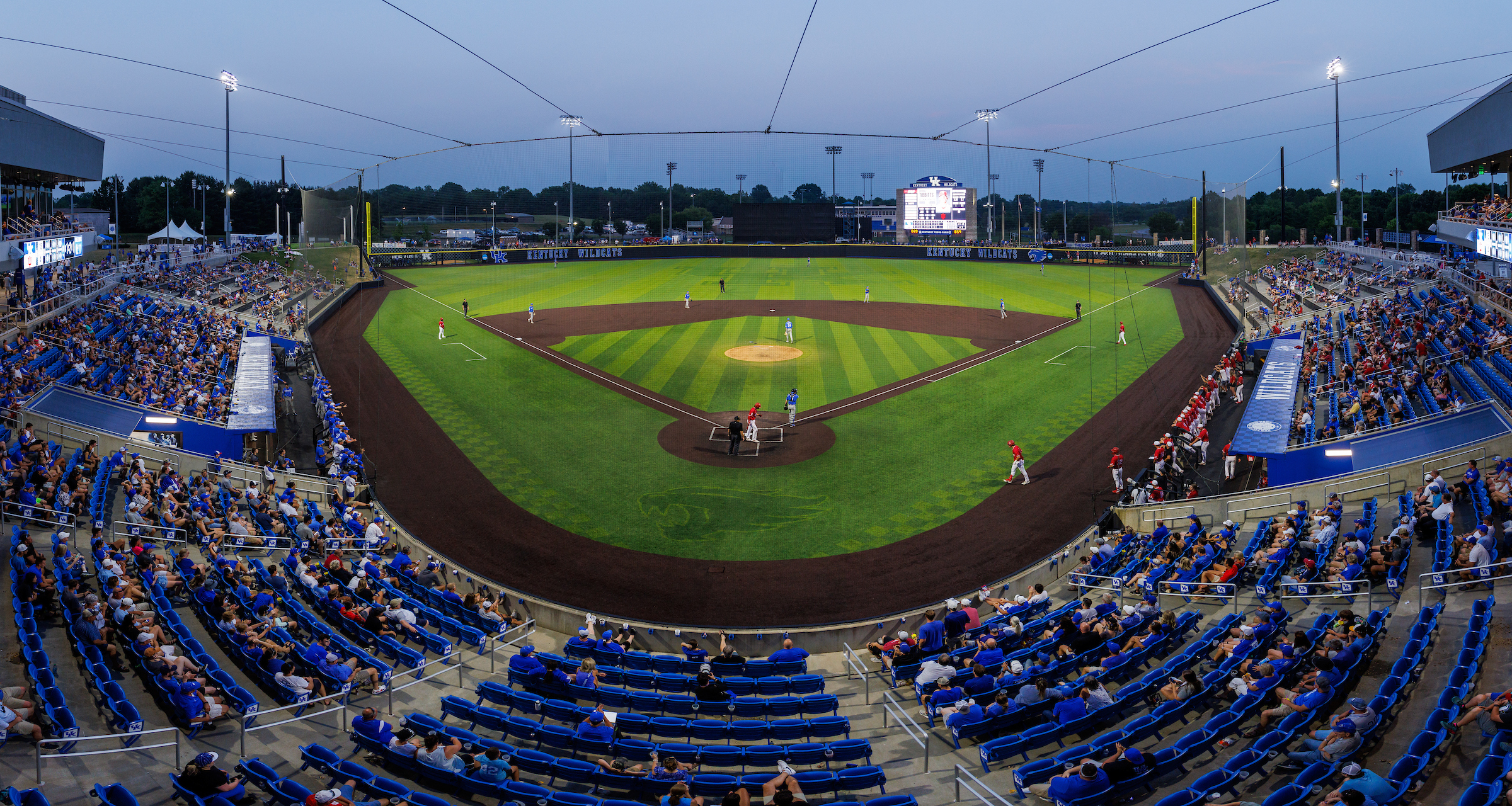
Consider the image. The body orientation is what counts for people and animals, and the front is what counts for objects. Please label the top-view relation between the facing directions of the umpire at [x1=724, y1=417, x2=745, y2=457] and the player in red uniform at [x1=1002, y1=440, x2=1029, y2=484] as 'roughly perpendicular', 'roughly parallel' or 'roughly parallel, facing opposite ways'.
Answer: roughly perpendicular

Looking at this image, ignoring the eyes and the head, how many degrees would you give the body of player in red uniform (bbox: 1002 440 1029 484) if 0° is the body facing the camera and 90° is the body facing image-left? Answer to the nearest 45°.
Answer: approximately 90°

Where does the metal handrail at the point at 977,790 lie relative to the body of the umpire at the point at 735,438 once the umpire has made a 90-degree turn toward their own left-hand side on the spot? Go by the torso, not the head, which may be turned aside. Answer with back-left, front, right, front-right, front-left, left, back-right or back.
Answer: left

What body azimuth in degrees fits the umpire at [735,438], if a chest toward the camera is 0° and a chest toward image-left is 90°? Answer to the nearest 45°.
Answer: approximately 180°

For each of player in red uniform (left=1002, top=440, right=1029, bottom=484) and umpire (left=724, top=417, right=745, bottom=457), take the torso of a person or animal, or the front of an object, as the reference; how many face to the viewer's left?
1

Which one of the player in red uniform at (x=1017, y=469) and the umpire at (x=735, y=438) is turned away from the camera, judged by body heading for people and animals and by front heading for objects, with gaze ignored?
the umpire

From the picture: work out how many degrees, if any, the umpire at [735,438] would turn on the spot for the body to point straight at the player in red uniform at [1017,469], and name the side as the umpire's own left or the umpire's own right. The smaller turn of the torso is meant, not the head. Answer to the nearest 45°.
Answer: approximately 135° to the umpire's own right

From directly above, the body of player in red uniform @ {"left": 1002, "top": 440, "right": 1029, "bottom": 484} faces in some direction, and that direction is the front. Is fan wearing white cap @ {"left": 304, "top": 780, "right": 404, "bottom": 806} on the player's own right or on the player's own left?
on the player's own left
